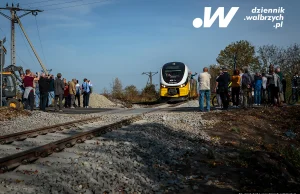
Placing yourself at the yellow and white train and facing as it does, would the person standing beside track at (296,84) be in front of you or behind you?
in front

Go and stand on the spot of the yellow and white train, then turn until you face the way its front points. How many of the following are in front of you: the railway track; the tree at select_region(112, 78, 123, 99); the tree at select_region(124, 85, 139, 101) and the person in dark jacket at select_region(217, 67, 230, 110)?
2

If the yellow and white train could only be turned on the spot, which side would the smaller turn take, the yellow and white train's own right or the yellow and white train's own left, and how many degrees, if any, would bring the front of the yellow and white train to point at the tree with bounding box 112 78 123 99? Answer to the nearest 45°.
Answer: approximately 135° to the yellow and white train's own right

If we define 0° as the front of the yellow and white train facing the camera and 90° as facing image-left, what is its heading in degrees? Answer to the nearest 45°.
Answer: approximately 0°

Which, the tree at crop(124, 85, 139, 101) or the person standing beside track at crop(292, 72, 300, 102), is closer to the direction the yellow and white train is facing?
the person standing beside track

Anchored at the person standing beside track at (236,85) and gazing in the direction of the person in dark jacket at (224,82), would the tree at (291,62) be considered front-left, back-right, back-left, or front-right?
back-right

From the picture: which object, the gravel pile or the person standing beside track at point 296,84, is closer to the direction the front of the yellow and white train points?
the person standing beside track

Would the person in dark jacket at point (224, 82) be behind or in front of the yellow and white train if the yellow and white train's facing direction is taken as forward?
in front

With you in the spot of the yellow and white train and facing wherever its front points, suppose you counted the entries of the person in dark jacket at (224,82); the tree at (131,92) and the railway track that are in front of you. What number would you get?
2

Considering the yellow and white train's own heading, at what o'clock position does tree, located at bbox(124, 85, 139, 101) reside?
The tree is roughly at 5 o'clock from the yellow and white train.

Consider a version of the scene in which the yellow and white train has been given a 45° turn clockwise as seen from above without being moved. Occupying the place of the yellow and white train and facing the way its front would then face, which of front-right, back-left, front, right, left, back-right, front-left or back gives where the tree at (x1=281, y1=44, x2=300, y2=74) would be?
back

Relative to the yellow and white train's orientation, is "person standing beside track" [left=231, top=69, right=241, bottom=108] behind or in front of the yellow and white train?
in front
